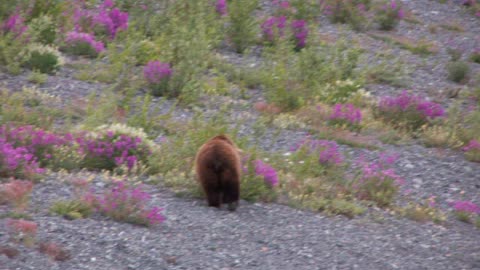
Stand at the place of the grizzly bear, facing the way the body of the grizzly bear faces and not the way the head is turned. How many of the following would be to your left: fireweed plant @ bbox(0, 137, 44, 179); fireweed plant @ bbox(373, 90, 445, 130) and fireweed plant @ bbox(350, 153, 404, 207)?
1

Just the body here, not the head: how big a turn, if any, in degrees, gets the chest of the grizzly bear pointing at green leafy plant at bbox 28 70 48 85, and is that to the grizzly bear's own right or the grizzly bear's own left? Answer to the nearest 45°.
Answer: approximately 45° to the grizzly bear's own left

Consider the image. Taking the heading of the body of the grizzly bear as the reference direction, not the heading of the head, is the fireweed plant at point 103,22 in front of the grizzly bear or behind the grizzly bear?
in front

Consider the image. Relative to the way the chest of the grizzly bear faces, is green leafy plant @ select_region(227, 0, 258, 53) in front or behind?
in front

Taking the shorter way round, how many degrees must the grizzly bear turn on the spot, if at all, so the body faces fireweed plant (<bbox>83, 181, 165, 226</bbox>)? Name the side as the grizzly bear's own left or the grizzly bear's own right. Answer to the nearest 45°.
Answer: approximately 135° to the grizzly bear's own left

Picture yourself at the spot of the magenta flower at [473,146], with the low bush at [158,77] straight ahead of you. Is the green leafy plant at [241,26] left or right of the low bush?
right

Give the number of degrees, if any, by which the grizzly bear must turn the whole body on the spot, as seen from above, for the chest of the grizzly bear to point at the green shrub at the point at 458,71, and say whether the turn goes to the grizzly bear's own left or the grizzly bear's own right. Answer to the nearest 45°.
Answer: approximately 45° to the grizzly bear's own right

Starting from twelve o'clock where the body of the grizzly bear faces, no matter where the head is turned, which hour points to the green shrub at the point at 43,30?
The green shrub is roughly at 11 o'clock from the grizzly bear.

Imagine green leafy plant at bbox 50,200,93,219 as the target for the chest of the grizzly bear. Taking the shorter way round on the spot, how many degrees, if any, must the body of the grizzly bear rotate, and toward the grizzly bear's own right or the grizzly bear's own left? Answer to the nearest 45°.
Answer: approximately 135° to the grizzly bear's own left

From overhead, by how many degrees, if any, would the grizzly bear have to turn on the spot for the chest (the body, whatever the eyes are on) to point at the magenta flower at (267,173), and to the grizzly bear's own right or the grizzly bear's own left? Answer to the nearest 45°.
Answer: approximately 45° to the grizzly bear's own right

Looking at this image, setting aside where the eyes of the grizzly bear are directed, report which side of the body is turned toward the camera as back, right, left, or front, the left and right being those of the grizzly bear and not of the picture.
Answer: back

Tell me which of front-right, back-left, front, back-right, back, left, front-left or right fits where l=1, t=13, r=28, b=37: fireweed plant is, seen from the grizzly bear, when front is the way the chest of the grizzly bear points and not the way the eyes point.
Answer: front-left

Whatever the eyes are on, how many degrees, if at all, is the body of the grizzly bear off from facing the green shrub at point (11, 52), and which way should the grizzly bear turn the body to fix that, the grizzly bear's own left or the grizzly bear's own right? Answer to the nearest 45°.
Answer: approximately 45° to the grizzly bear's own left

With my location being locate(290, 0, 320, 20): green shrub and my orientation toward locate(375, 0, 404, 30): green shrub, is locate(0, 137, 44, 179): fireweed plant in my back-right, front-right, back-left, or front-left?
back-right

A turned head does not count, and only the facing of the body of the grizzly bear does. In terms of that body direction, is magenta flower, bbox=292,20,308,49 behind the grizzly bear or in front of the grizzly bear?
in front
